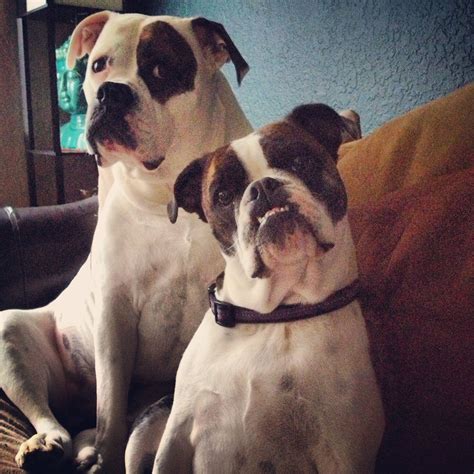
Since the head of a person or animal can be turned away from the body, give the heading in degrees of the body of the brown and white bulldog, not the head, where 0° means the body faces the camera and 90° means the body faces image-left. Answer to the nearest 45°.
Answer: approximately 0°
